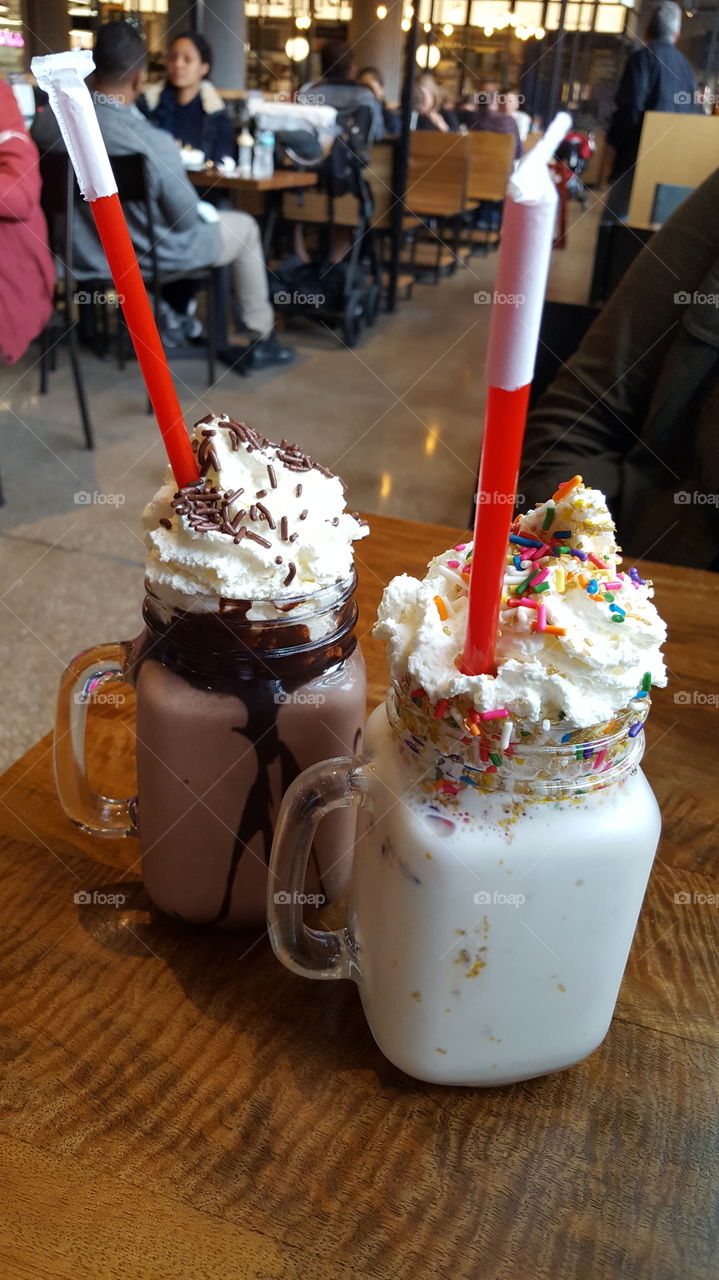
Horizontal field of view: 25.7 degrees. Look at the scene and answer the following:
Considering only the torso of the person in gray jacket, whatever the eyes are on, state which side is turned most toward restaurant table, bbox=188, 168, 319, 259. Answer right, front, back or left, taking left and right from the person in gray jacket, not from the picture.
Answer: front

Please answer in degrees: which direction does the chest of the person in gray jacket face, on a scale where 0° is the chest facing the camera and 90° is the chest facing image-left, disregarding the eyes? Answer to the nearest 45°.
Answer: approximately 225°

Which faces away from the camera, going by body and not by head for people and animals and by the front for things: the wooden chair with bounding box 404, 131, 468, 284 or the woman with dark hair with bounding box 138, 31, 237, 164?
the wooden chair

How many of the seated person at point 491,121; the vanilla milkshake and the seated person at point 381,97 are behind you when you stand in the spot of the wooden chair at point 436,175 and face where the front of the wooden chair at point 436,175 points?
1

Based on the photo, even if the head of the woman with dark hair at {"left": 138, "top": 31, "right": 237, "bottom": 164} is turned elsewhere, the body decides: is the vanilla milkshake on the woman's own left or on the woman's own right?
on the woman's own left

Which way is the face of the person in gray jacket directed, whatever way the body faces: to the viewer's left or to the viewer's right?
to the viewer's right

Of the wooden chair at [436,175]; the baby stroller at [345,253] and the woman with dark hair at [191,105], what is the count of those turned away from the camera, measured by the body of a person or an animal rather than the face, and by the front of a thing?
1

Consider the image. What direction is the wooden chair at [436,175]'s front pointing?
away from the camera

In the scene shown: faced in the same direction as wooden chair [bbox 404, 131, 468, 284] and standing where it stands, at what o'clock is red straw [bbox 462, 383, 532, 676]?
The red straw is roughly at 6 o'clock from the wooden chair.
